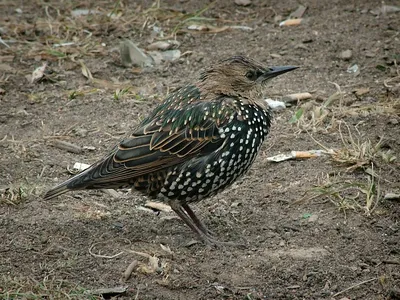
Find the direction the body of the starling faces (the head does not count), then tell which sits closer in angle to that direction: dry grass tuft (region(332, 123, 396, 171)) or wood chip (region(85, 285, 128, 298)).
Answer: the dry grass tuft

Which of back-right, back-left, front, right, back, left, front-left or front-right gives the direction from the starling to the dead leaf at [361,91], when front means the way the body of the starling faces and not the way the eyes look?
front-left

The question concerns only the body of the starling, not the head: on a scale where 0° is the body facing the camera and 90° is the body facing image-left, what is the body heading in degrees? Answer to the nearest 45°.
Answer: approximately 270°

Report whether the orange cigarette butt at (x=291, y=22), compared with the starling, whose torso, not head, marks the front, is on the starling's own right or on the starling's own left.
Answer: on the starling's own left

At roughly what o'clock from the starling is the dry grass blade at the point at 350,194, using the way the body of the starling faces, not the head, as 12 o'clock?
The dry grass blade is roughly at 12 o'clock from the starling.

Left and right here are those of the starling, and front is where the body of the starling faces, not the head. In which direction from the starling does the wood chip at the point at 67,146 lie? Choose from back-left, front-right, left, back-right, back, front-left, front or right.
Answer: back-left

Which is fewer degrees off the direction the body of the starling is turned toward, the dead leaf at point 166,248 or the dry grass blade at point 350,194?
the dry grass blade

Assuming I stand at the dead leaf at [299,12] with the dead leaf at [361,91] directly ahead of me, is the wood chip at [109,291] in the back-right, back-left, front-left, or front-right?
front-right

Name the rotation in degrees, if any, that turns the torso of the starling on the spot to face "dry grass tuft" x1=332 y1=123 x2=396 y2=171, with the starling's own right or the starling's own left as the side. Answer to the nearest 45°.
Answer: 0° — it already faces it

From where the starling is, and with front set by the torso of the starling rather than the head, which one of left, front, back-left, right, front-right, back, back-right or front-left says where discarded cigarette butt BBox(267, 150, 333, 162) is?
front-left

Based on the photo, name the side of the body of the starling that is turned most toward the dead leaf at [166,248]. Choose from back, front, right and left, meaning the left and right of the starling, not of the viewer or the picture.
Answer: right

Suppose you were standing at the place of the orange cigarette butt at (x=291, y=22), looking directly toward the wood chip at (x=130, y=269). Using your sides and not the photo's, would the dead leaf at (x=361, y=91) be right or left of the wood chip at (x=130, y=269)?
left

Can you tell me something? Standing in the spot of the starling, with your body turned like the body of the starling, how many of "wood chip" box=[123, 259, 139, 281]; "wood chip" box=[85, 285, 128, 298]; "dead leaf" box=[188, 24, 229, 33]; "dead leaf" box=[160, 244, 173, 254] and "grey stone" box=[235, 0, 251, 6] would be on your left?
2

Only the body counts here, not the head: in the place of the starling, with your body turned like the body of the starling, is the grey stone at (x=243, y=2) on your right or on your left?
on your left

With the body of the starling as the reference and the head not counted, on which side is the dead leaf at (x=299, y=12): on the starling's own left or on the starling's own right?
on the starling's own left

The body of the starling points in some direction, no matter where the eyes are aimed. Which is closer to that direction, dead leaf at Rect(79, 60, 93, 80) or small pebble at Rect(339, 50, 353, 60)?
the small pebble
